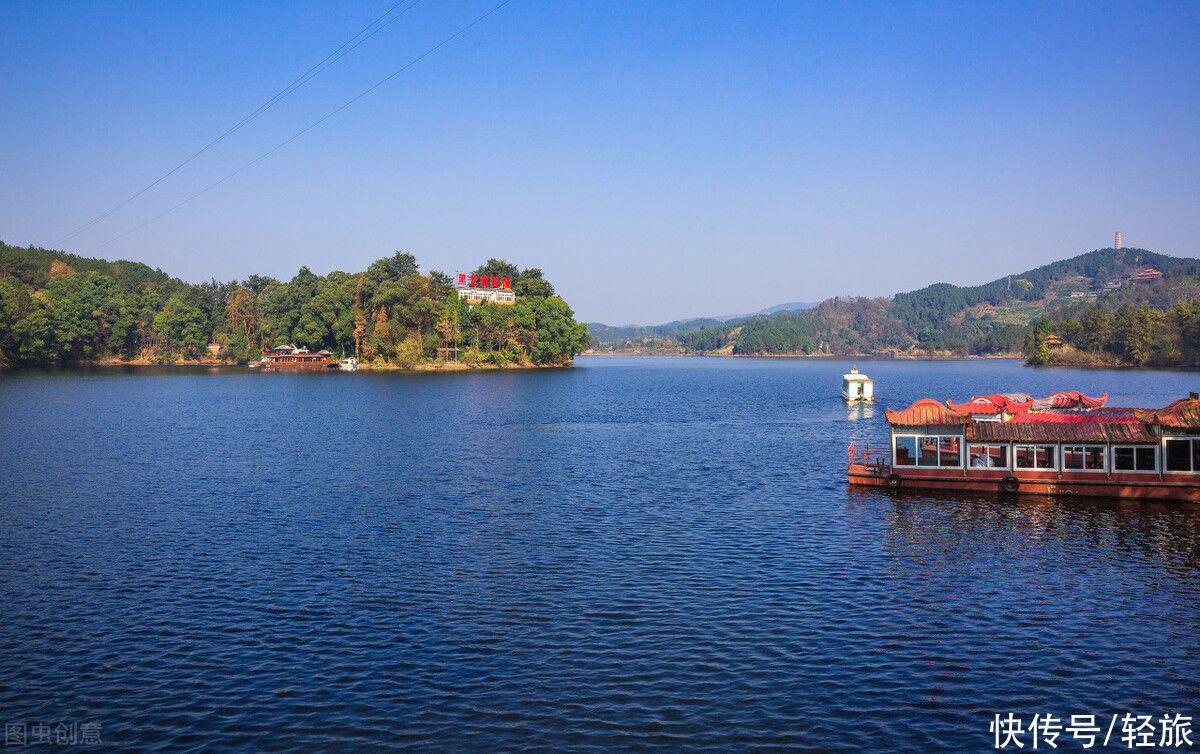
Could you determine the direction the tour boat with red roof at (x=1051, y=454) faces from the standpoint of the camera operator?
facing to the left of the viewer
